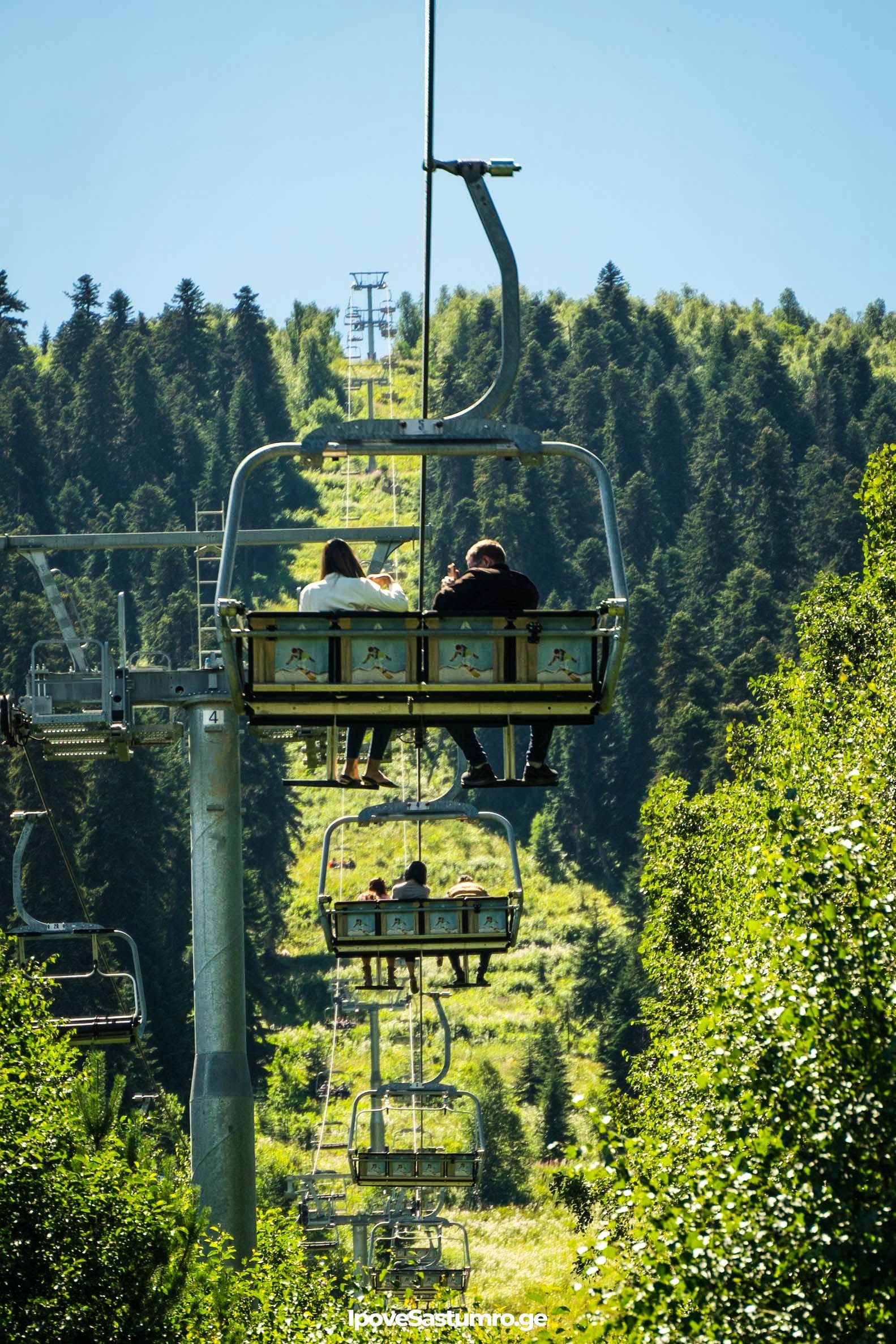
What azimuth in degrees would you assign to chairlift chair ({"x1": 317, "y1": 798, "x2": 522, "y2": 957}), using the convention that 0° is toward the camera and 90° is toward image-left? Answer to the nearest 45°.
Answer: approximately 180°

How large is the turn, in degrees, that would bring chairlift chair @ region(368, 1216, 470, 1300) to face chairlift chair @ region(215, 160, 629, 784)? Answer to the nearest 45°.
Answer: approximately 180°

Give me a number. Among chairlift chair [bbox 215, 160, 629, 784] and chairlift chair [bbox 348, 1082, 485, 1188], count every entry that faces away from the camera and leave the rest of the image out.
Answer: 2

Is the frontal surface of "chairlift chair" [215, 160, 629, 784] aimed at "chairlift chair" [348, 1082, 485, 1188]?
yes

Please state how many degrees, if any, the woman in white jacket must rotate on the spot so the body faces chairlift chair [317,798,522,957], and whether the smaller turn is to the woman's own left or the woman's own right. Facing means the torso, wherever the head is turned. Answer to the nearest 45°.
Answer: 0° — they already face it

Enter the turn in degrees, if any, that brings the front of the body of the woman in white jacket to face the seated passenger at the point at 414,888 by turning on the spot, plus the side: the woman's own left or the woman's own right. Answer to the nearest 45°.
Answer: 0° — they already face them

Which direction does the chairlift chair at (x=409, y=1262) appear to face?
away from the camera

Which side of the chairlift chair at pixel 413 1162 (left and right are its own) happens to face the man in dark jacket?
back

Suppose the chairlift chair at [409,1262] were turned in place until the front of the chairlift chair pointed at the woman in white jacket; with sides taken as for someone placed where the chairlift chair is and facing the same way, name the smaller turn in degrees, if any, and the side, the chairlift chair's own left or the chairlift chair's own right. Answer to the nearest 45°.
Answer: approximately 180°

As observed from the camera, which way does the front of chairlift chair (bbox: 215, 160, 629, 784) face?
facing away from the viewer

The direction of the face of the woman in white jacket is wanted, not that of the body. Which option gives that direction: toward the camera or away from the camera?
away from the camera

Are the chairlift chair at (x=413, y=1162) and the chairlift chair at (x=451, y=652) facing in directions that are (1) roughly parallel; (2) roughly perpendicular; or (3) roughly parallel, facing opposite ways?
roughly parallel

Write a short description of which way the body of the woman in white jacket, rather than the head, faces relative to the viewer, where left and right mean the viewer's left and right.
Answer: facing away from the viewer

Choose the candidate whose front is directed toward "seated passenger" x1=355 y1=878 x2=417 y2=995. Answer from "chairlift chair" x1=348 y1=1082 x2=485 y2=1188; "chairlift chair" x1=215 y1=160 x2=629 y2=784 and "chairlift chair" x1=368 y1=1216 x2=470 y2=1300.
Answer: "chairlift chair" x1=215 y1=160 x2=629 y2=784

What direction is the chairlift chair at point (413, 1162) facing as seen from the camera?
away from the camera

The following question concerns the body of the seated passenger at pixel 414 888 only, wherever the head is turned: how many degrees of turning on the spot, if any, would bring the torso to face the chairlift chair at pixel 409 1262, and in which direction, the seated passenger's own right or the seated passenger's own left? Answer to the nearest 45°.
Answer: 0° — they already face it

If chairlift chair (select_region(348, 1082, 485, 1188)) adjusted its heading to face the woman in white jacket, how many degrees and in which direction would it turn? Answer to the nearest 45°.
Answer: approximately 180°

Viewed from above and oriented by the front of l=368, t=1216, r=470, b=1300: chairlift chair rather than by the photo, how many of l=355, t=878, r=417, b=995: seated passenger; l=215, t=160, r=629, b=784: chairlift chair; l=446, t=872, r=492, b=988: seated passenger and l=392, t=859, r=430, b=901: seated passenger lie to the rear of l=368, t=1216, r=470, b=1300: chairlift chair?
4

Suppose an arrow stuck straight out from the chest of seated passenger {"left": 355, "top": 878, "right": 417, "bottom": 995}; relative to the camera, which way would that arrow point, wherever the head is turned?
away from the camera

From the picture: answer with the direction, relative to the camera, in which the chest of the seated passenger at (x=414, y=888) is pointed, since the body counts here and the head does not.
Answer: away from the camera

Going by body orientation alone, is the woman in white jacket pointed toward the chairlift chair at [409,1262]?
yes
